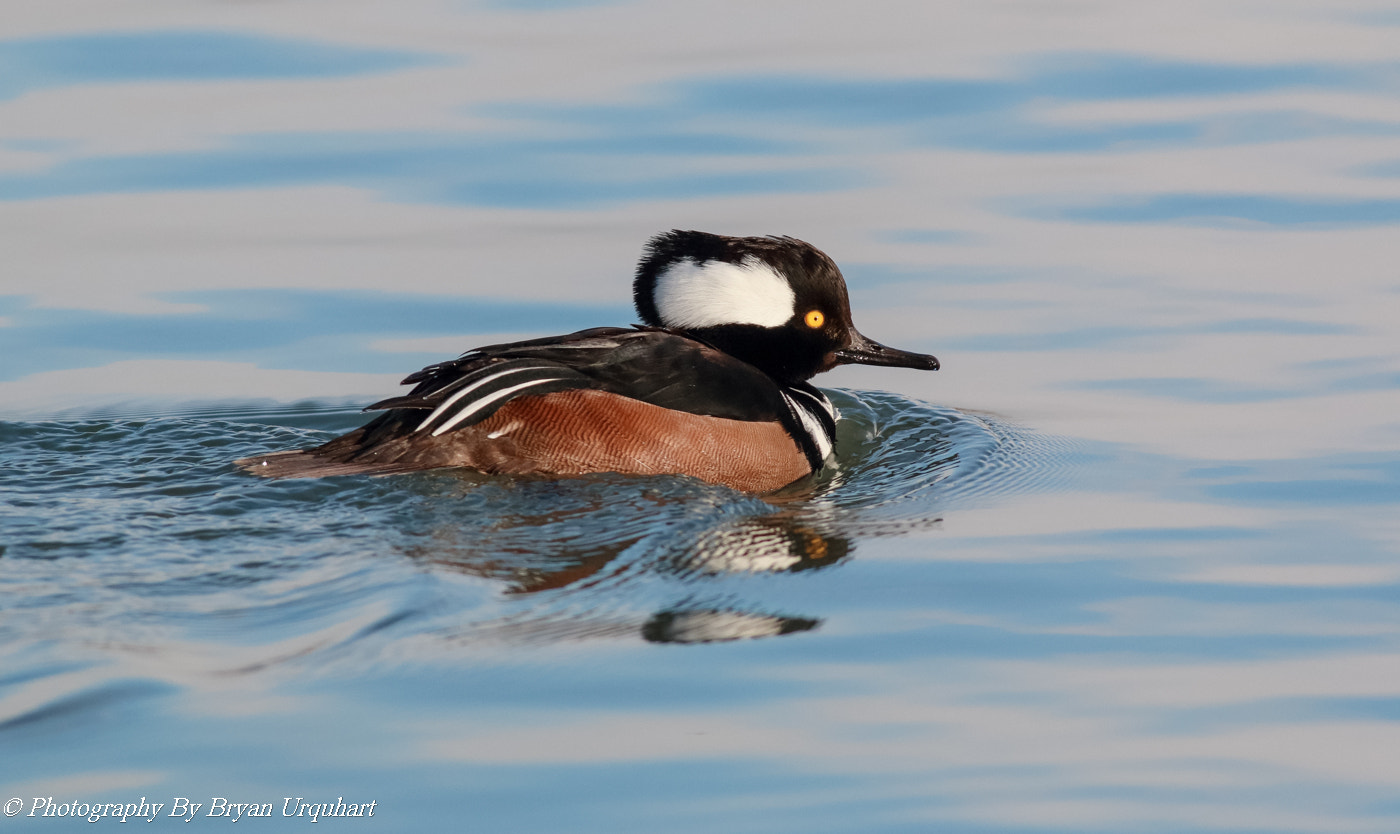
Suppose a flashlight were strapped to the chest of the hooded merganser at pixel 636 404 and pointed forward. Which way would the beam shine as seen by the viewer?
to the viewer's right
